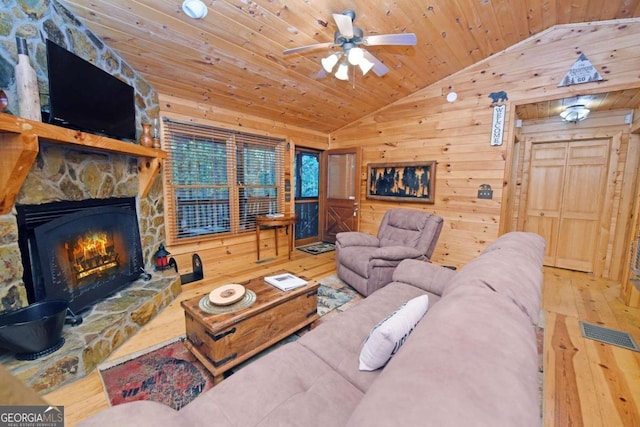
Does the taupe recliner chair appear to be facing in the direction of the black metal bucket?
yes

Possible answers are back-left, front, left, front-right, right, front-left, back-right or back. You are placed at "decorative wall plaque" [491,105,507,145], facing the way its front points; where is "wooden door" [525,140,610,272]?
back-left

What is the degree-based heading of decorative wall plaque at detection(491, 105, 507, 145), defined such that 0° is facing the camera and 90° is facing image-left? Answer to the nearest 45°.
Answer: approximately 0°

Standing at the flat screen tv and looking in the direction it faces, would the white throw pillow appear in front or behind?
in front

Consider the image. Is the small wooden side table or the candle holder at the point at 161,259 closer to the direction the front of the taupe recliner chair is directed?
the candle holder

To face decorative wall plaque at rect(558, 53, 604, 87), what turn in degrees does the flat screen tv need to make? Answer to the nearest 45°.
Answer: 0° — it already faces it

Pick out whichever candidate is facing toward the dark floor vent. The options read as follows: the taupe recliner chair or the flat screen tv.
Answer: the flat screen tv

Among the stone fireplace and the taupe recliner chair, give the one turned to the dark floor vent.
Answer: the stone fireplace

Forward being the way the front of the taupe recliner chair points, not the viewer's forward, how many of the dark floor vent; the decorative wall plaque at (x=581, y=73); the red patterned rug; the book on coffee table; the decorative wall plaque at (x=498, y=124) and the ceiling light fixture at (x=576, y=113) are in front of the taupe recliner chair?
2

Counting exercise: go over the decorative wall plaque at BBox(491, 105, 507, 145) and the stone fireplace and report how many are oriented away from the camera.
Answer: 0
